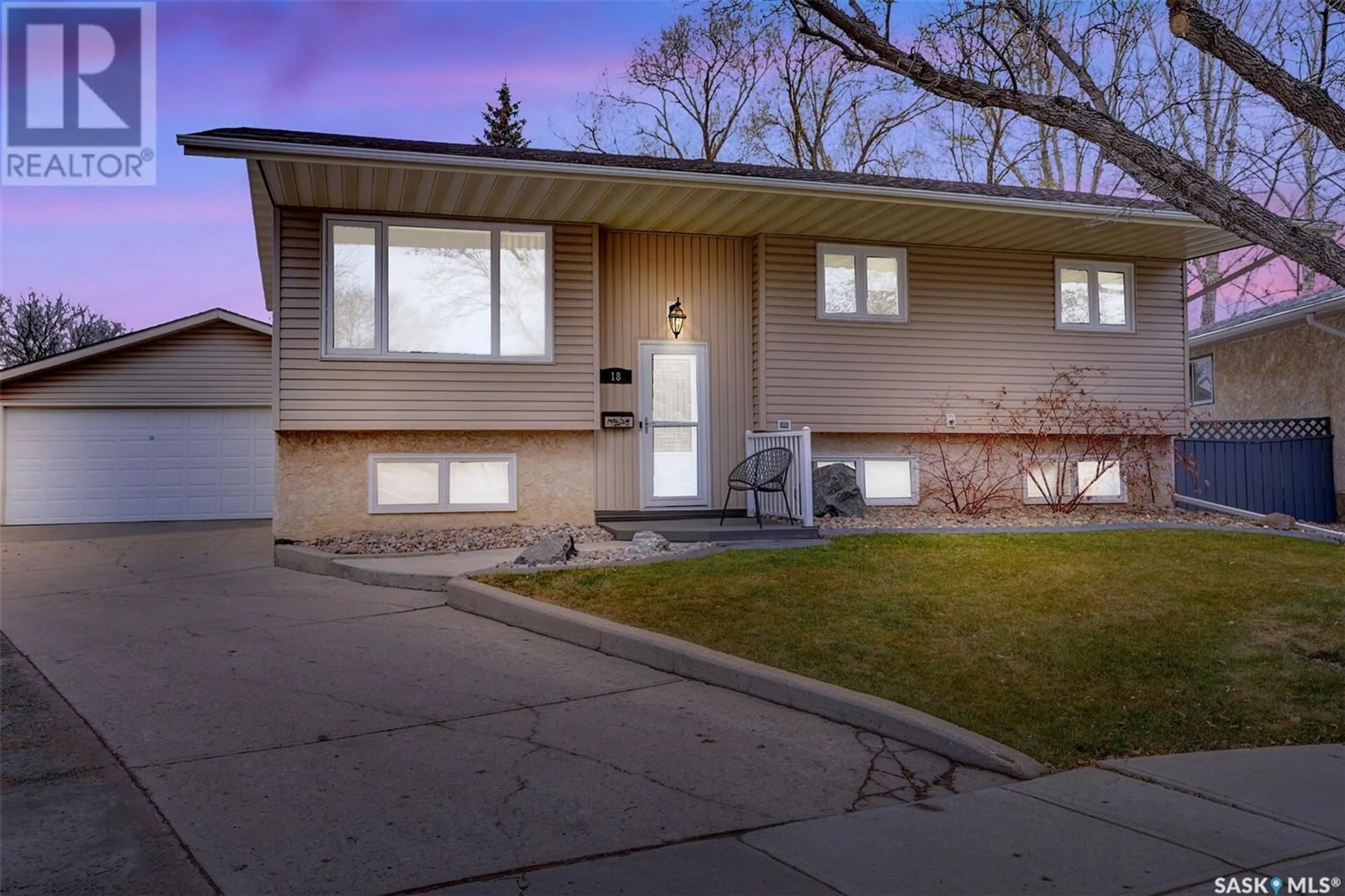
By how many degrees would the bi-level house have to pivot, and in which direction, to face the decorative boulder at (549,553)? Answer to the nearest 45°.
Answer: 0° — it already faces it

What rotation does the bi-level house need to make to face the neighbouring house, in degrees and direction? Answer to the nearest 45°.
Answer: approximately 135° to its left

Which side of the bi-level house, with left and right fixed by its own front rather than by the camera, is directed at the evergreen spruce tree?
back

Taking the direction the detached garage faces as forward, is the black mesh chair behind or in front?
in front

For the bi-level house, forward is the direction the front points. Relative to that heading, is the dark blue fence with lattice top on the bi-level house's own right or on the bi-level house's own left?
on the bi-level house's own left

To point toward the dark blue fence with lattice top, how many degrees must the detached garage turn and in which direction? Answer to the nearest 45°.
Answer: approximately 45° to its left

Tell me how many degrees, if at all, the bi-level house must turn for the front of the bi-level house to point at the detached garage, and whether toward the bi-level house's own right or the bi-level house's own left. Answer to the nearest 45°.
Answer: approximately 135° to the bi-level house's own right

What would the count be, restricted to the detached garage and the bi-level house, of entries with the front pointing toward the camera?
2

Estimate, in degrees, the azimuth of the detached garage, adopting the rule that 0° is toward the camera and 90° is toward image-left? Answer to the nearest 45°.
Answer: approximately 0°
